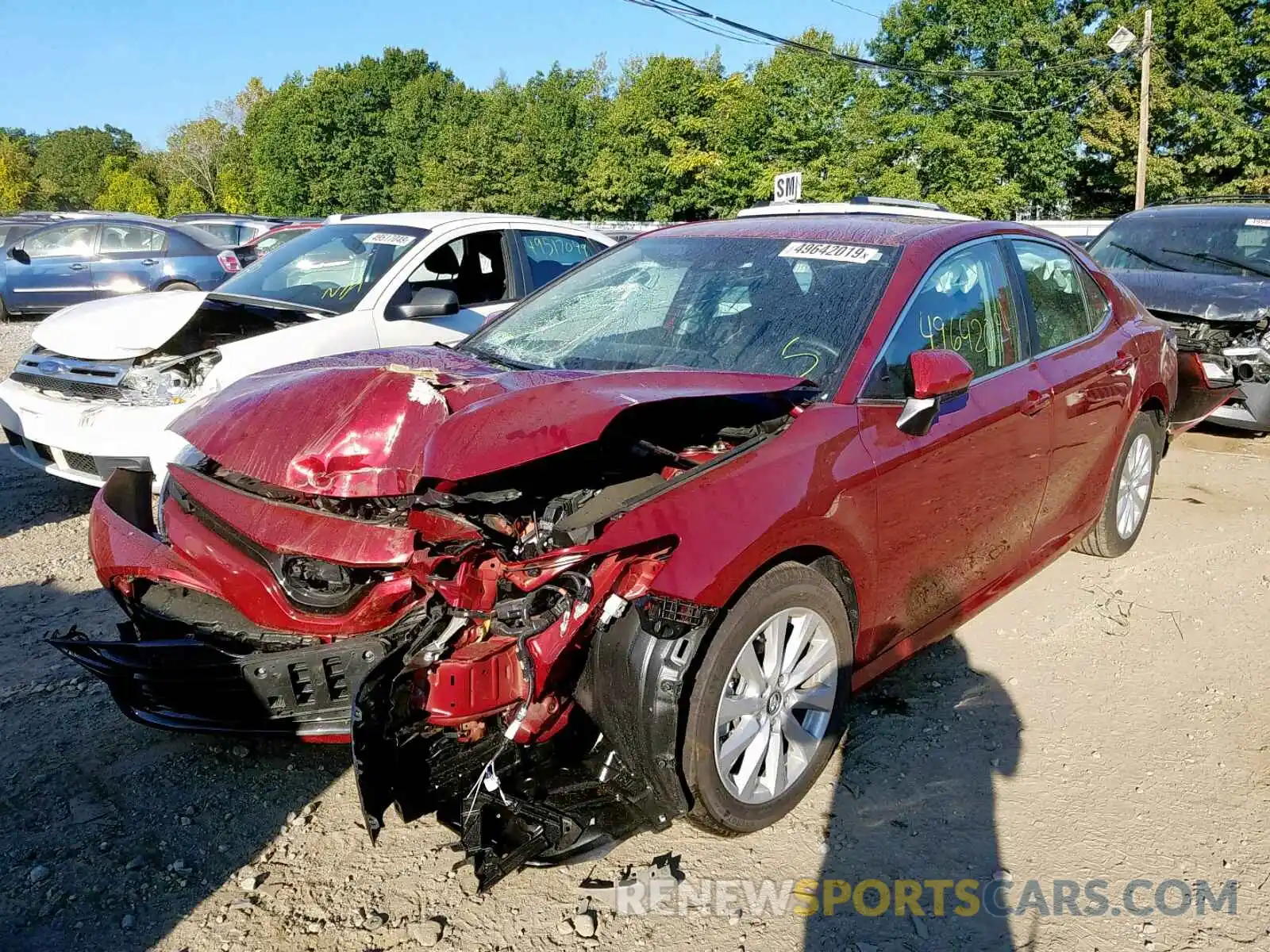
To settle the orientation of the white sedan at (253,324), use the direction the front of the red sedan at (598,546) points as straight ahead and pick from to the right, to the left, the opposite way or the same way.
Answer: the same way

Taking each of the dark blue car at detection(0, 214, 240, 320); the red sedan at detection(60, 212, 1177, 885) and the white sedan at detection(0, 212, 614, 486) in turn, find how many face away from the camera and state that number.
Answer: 0

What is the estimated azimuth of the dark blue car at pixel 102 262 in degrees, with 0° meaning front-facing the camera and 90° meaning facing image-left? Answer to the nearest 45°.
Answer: approximately 90°

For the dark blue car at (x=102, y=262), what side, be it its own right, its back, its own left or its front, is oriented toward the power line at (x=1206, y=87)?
back

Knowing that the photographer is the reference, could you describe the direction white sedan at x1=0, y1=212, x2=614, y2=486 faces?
facing the viewer and to the left of the viewer

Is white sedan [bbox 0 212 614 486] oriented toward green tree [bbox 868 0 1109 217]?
no

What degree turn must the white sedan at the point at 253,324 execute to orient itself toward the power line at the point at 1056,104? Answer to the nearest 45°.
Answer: approximately 180°

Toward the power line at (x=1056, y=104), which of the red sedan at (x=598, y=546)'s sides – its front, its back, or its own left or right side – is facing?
back

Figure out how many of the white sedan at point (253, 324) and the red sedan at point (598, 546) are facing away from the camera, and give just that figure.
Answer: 0

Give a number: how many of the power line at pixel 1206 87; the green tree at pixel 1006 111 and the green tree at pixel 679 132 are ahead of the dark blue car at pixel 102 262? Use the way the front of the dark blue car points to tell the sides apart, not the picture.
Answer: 0

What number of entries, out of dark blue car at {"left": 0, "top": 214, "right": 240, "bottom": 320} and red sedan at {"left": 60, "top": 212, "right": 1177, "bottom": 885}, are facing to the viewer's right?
0

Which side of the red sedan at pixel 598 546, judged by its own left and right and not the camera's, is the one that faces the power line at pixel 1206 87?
back

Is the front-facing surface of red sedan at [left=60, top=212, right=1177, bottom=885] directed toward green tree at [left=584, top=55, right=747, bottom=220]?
no

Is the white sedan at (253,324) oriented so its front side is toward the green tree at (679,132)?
no

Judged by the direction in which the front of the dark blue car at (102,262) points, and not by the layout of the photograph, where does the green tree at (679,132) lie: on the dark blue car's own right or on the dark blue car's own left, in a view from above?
on the dark blue car's own right
